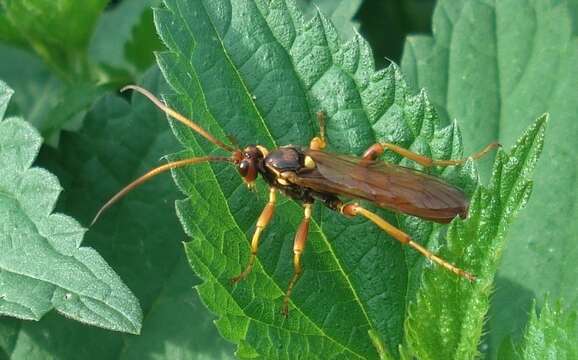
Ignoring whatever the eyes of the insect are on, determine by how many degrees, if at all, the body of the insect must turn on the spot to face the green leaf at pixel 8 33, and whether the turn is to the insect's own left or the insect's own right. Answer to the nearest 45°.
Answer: approximately 45° to the insect's own right

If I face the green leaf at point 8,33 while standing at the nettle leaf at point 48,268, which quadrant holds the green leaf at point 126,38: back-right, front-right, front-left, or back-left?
front-right

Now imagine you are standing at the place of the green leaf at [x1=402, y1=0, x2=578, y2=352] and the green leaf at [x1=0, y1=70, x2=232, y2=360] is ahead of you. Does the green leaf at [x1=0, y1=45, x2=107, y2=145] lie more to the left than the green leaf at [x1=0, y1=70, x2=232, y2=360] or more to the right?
right

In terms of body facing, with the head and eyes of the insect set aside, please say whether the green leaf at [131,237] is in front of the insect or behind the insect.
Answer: in front

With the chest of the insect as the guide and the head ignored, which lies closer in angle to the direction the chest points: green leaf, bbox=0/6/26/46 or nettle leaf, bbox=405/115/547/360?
the green leaf

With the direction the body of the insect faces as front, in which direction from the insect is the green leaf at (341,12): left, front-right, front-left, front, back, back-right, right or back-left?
right

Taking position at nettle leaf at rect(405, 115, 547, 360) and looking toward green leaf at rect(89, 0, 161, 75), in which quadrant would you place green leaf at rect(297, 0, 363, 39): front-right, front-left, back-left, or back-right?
front-right

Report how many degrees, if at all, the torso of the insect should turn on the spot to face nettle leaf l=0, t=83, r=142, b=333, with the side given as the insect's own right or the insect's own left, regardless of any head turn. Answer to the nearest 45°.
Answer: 0° — it already faces it

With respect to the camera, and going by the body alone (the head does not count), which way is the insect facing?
to the viewer's left

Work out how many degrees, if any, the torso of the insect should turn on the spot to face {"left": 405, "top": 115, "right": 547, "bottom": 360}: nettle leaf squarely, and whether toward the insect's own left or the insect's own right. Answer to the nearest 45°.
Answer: approximately 135° to the insect's own left

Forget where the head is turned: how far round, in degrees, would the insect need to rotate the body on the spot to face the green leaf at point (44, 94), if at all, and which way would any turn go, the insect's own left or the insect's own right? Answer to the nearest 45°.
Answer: approximately 45° to the insect's own right

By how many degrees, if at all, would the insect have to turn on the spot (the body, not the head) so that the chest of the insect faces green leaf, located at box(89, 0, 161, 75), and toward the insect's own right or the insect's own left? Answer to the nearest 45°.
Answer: approximately 45° to the insect's own right

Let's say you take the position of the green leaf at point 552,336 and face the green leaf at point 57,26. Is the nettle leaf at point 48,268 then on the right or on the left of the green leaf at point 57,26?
left

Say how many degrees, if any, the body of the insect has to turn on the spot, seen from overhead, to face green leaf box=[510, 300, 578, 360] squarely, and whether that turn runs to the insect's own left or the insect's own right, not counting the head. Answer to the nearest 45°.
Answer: approximately 135° to the insect's own left

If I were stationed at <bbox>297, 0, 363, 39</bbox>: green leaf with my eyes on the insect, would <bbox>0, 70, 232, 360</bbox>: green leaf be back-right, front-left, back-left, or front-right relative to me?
front-right
